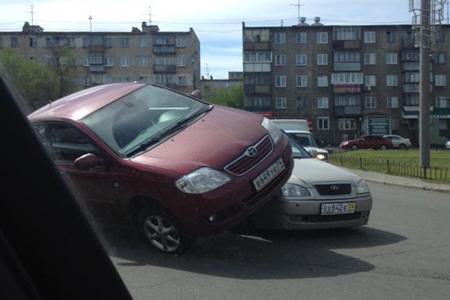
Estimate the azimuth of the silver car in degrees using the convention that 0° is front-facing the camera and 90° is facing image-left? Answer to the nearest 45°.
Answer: approximately 315°

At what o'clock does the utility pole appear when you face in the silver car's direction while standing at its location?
The utility pole is roughly at 8 o'clock from the silver car.

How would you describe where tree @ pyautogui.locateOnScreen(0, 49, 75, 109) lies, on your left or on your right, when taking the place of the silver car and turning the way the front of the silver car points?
on your right

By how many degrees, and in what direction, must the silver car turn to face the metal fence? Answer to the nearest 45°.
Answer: approximately 135° to its left
